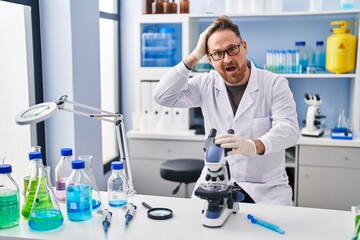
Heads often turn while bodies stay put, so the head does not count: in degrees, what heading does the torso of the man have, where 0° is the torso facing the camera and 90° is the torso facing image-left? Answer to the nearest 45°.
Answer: approximately 0°

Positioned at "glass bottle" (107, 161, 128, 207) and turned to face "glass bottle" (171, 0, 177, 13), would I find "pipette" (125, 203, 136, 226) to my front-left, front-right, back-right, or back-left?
back-right

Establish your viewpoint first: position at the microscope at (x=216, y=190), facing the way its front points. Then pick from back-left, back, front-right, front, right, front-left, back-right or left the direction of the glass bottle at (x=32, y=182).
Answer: left

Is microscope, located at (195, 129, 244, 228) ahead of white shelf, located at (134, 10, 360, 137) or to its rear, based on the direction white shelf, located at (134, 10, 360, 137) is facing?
ahead

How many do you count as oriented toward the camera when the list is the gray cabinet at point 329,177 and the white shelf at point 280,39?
2

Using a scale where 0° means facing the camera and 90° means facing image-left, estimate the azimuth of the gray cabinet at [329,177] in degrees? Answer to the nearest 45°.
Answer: approximately 0°

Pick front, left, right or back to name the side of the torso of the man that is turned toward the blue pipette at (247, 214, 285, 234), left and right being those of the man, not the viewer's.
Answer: front

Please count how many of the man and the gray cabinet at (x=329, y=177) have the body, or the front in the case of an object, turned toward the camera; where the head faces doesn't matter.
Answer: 2

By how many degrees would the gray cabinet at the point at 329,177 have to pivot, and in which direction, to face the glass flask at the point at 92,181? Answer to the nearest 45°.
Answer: approximately 45° to its right

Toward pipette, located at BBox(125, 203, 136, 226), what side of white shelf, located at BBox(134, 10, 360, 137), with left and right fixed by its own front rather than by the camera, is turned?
front
